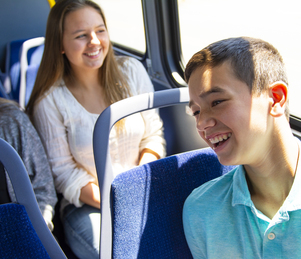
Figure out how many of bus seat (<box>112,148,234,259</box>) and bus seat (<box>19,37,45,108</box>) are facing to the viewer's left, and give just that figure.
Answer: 0

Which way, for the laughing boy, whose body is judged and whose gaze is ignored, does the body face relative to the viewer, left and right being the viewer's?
facing the viewer and to the left of the viewer

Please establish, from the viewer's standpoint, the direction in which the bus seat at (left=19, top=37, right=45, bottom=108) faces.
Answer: facing the viewer and to the right of the viewer

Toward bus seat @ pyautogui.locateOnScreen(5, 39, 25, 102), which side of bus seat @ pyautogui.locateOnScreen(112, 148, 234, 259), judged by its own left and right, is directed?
back

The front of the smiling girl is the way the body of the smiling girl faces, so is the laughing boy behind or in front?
in front

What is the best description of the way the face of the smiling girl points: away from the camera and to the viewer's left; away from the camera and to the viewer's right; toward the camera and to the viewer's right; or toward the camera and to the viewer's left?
toward the camera and to the viewer's right

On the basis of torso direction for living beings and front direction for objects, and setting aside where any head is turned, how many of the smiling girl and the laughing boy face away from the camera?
0

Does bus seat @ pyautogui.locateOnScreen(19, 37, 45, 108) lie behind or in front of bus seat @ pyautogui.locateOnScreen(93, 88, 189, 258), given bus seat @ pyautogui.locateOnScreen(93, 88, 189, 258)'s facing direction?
behind
